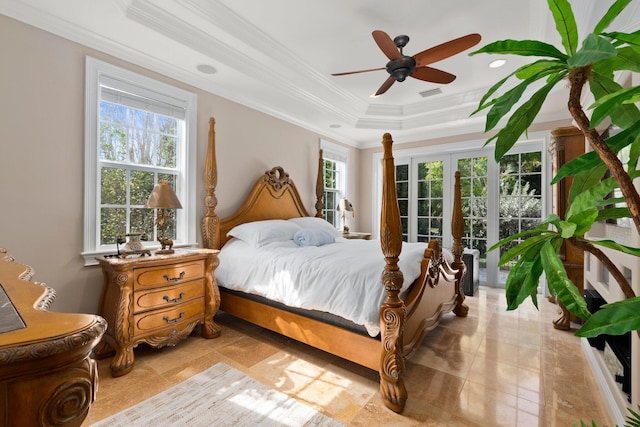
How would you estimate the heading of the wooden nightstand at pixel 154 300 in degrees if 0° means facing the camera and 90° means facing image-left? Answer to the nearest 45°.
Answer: approximately 315°

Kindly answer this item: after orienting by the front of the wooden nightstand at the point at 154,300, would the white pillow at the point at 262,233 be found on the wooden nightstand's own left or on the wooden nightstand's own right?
on the wooden nightstand's own left

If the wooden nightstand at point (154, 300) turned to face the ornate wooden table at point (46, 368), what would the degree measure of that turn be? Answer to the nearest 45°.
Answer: approximately 45° to its right

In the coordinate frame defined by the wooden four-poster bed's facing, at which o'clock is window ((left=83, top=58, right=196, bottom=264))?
The window is roughly at 5 o'clock from the wooden four-poster bed.

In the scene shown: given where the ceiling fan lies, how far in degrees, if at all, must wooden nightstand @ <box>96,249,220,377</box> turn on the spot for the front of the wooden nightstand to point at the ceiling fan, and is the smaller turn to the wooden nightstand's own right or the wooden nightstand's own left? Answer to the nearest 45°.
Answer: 0° — it already faces it

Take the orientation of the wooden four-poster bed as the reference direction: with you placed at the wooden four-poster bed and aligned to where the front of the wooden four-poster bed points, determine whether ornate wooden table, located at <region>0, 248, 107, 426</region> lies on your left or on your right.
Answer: on your right
